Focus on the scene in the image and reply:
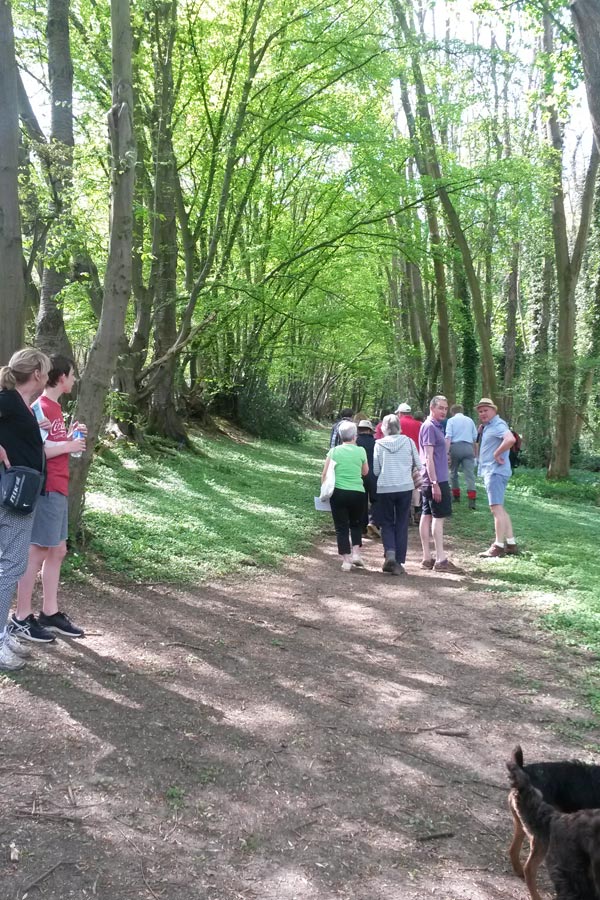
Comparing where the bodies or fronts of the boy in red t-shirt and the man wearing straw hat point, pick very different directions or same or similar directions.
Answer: very different directions

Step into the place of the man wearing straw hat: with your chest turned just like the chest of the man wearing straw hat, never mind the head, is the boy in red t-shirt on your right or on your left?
on your left

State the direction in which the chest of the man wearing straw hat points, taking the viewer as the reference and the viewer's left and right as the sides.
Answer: facing to the left of the viewer

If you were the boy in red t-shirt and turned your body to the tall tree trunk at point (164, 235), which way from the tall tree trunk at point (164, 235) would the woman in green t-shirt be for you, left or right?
right

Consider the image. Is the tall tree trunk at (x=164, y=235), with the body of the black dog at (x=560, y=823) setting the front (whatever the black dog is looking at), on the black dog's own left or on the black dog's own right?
on the black dog's own left

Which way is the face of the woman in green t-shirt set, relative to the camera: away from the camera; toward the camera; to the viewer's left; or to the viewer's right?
away from the camera

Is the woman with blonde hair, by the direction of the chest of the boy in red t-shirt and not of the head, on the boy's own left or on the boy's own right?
on the boy's own right

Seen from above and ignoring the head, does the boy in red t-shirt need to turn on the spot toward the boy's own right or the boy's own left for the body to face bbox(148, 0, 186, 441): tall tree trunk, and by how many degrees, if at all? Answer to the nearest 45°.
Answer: approximately 135° to the boy's own left

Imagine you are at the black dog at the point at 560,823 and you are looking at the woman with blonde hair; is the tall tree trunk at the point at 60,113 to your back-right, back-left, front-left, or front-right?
front-right
